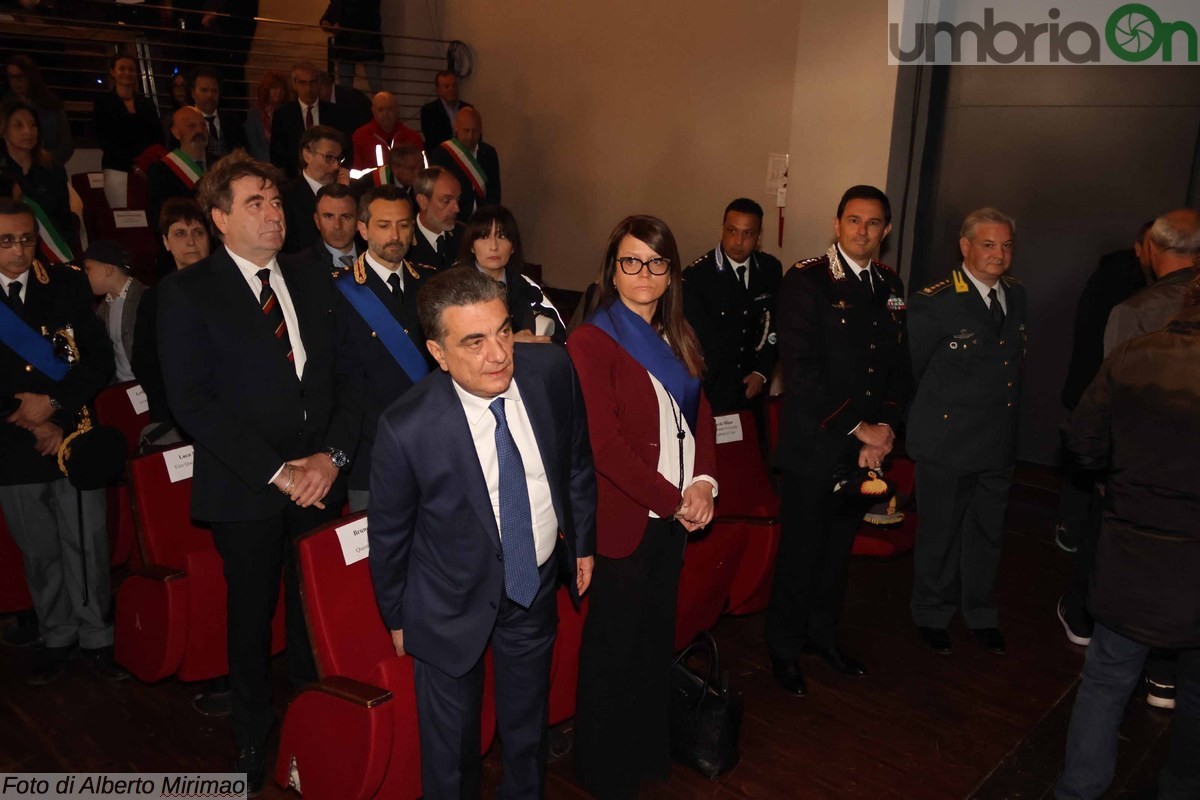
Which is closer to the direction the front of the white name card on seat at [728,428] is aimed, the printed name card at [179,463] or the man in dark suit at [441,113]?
the printed name card

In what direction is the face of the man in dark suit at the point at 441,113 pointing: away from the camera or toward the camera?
toward the camera

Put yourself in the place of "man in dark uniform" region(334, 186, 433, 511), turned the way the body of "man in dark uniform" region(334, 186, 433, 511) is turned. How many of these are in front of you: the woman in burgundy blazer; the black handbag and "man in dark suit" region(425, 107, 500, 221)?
2

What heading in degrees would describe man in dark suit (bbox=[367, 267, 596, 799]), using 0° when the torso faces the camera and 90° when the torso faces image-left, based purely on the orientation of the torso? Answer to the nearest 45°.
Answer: approximately 315°

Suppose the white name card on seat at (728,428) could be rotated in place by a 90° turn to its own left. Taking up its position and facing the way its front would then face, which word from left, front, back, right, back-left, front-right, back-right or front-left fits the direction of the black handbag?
right

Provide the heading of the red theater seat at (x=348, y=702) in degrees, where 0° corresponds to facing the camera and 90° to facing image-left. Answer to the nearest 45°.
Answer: approximately 315°

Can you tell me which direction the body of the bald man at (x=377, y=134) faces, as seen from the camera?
toward the camera

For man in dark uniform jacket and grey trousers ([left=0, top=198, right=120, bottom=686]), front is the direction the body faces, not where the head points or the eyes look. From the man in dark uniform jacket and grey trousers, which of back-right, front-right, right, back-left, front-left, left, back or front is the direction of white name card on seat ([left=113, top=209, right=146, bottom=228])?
back

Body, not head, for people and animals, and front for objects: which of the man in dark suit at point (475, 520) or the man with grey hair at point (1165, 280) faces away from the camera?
the man with grey hair

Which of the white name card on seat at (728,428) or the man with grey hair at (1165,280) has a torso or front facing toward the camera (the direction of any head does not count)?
the white name card on seat

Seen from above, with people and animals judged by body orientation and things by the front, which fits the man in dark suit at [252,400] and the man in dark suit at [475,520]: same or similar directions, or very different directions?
same or similar directions

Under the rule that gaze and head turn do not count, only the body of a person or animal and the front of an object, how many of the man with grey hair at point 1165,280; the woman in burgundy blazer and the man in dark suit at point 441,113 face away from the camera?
1

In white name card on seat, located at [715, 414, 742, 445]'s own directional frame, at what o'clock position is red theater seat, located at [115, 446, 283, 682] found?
The red theater seat is roughly at 2 o'clock from the white name card on seat.

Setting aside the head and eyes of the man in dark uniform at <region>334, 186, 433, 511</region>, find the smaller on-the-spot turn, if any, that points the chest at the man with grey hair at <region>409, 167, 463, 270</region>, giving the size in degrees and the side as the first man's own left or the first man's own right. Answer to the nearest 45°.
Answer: approximately 135° to the first man's own left

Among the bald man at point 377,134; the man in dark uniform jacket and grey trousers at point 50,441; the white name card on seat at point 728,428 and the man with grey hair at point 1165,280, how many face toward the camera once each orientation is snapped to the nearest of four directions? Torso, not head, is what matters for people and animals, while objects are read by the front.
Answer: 3
